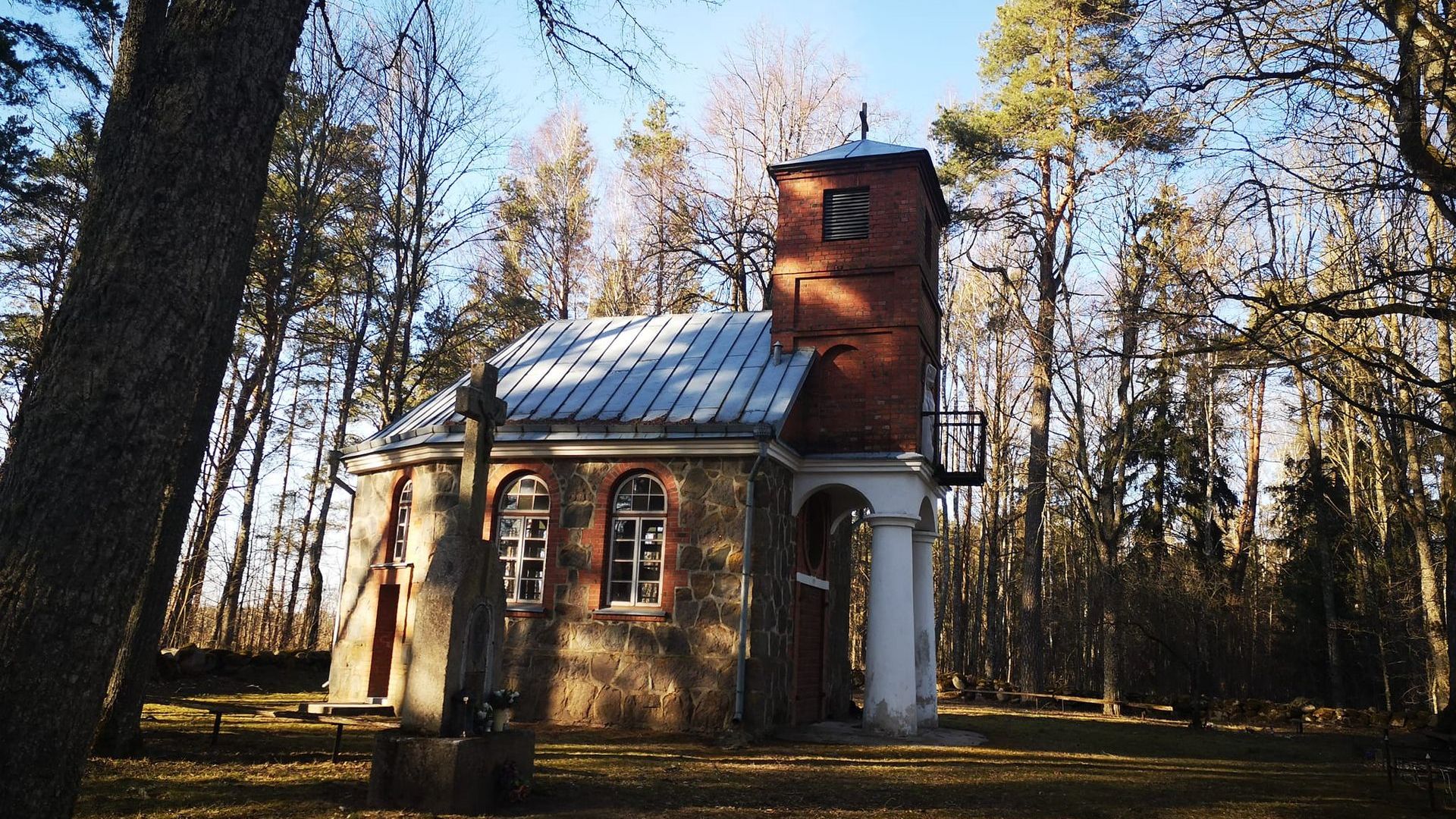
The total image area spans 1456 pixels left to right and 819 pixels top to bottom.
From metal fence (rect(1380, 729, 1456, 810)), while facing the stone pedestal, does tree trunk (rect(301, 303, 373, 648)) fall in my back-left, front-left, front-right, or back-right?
front-right

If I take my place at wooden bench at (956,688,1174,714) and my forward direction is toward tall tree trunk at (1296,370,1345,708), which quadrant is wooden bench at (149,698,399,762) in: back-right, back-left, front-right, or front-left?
back-right

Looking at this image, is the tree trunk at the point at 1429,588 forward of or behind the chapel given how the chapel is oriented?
forward

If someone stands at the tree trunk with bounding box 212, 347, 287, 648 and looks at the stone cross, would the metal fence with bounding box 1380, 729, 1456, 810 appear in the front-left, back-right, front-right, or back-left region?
front-left

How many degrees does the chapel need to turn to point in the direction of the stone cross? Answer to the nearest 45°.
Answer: approximately 90° to its right

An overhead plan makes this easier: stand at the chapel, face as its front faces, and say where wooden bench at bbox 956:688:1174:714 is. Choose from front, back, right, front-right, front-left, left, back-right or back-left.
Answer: front-left

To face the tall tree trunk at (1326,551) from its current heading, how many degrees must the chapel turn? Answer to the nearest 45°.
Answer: approximately 45° to its left

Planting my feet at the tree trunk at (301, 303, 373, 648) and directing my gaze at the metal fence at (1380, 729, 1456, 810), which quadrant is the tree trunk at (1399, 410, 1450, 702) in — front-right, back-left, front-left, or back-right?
front-left

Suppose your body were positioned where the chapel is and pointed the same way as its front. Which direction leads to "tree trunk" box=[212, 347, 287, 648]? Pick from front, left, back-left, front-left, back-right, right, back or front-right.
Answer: back-left

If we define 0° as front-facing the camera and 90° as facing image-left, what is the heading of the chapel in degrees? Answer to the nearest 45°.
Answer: approximately 270°

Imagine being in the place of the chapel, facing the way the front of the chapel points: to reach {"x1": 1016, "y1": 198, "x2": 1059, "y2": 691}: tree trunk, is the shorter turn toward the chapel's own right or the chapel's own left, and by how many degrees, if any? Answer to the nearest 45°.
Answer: approximately 45° to the chapel's own left

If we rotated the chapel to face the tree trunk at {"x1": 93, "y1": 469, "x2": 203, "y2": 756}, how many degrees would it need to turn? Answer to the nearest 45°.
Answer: approximately 135° to its right

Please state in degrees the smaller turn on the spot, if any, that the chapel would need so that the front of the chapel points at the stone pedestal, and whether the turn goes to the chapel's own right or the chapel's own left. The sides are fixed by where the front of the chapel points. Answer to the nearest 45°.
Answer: approximately 90° to the chapel's own right
